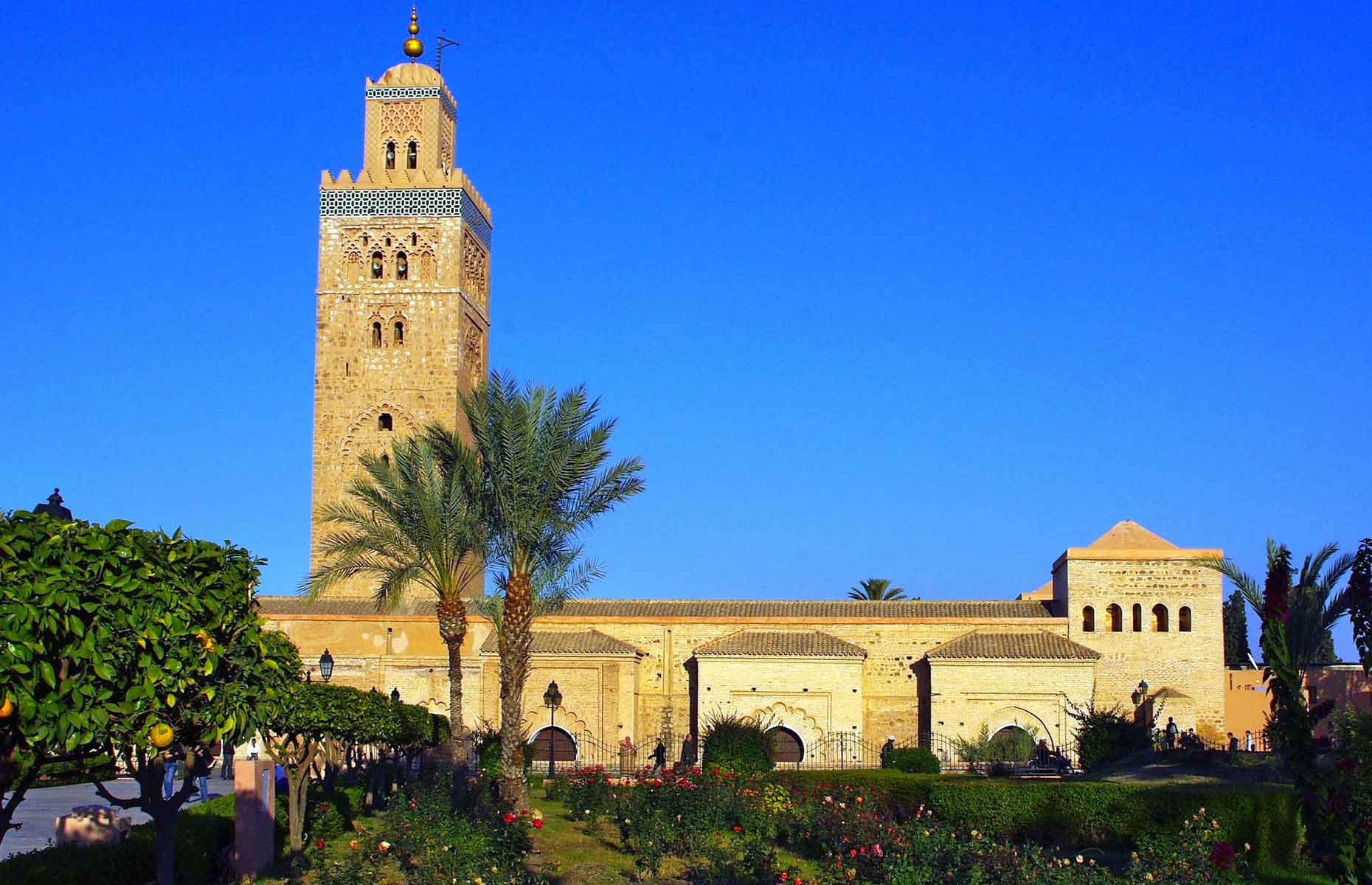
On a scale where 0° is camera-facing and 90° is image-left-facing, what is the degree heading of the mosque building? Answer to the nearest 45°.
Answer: approximately 0°
